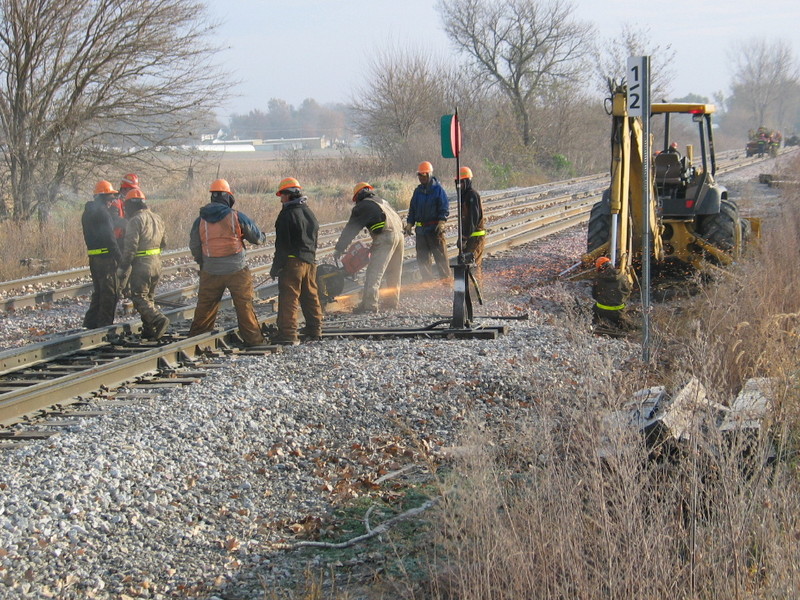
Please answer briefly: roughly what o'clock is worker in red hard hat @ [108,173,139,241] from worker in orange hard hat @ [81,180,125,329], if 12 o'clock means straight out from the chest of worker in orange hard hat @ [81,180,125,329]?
worker in red hard hat @ [108,173,139,241] is roughly at 10 o'clock from worker in orange hard hat @ [81,180,125,329].

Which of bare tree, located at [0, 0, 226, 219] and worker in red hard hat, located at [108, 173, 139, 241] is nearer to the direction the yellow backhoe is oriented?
the bare tree

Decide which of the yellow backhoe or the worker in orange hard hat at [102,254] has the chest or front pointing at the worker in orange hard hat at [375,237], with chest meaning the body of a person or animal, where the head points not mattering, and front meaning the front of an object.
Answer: the worker in orange hard hat at [102,254]

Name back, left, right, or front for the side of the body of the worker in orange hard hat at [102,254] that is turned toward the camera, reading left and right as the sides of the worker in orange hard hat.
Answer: right

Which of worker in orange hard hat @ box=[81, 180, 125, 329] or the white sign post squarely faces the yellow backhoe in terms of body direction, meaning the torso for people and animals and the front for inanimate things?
the worker in orange hard hat

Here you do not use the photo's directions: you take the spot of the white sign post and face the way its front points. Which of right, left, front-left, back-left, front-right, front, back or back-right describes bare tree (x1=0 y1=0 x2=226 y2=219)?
back-right

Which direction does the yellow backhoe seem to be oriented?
away from the camera

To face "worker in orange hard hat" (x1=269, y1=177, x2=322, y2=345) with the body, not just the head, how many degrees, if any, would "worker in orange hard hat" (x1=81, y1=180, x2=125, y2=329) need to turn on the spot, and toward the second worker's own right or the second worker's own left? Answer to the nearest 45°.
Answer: approximately 45° to the second worker's own right

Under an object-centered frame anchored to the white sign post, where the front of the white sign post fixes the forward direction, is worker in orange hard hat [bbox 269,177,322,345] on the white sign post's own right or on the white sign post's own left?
on the white sign post's own right
